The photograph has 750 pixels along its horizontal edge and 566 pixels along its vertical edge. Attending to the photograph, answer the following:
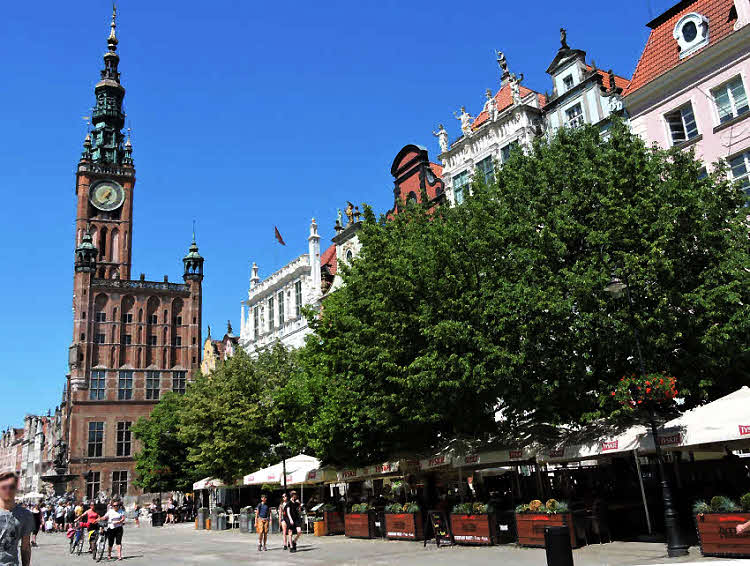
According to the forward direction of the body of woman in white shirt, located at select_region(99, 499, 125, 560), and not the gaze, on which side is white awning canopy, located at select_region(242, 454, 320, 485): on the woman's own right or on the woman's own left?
on the woman's own left

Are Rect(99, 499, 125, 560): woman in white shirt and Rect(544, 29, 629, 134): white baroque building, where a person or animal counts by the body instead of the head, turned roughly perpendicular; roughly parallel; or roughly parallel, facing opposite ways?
roughly perpendicular

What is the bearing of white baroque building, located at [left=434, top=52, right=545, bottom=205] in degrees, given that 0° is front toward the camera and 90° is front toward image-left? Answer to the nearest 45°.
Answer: approximately 45°

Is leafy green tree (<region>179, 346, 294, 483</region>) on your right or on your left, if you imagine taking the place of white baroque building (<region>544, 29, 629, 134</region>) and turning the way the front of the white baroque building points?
on your right

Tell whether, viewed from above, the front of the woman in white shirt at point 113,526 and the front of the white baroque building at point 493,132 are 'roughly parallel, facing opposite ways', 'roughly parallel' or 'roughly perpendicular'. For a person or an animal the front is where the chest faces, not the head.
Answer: roughly perpendicular

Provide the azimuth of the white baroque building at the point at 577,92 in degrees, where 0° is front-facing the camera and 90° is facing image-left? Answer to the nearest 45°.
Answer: approximately 45°

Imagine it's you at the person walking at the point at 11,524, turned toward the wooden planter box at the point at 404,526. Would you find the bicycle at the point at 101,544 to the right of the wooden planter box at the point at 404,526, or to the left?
left

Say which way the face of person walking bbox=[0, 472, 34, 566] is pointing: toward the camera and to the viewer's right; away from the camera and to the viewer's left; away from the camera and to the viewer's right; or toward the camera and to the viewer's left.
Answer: toward the camera and to the viewer's right
